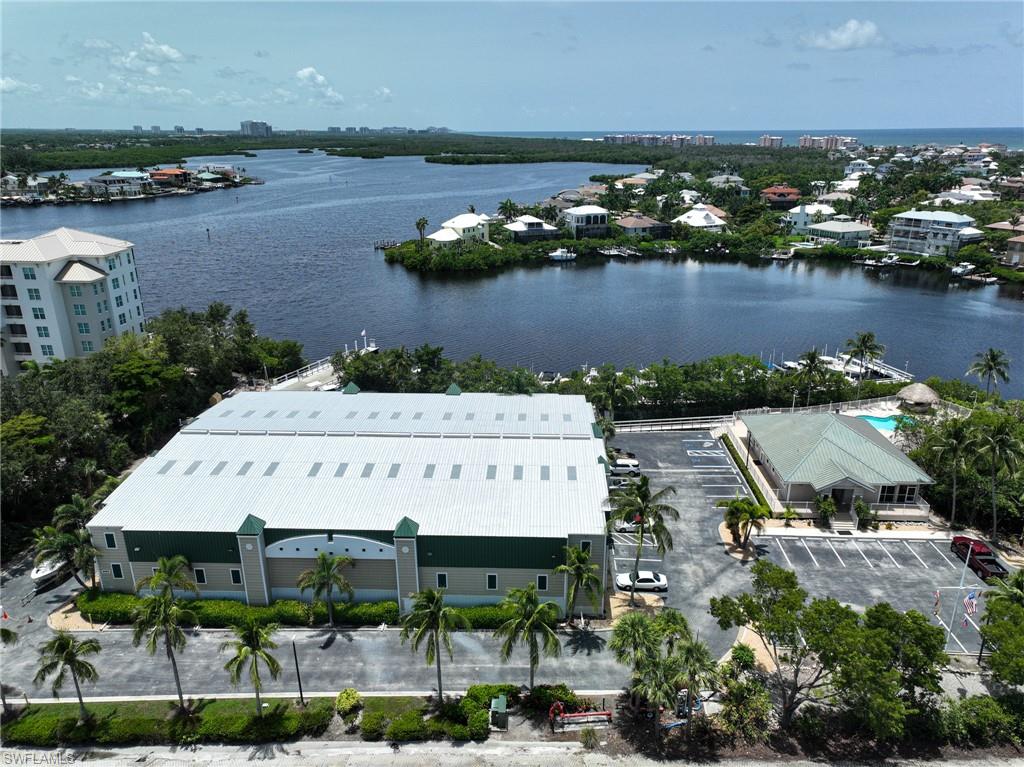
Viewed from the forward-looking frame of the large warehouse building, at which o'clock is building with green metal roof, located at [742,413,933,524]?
The building with green metal roof is roughly at 9 o'clock from the large warehouse building.

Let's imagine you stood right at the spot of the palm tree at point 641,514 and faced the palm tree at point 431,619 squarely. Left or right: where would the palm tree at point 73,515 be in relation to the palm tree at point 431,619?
right

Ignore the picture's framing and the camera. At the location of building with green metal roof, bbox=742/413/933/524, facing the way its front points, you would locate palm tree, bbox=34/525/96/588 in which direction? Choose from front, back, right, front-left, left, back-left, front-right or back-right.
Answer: front-right

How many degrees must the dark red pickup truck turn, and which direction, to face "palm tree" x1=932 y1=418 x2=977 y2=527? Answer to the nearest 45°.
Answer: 0° — it already faces it

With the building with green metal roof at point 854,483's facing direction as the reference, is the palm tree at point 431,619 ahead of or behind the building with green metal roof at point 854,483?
ahead

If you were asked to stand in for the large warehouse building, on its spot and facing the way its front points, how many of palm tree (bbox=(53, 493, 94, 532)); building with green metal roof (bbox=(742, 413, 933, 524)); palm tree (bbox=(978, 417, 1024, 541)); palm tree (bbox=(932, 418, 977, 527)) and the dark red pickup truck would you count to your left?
4

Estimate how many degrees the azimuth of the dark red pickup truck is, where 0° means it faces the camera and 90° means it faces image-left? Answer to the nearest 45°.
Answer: approximately 135°

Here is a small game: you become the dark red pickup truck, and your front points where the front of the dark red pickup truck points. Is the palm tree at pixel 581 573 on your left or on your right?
on your left

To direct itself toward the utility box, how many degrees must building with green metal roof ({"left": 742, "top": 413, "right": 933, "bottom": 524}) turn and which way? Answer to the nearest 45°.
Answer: approximately 45° to its right

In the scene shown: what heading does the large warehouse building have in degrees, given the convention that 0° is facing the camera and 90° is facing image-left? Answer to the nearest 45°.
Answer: approximately 0°

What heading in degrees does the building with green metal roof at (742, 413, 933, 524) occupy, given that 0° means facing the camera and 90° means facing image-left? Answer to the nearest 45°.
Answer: approximately 0°

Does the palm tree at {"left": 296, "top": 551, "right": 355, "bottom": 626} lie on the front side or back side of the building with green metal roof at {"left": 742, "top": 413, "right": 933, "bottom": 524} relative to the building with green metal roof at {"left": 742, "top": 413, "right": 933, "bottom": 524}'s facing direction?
on the front side

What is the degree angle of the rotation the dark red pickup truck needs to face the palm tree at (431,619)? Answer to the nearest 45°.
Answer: approximately 90° to its left

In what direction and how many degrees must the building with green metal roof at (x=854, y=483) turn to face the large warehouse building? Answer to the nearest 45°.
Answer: approximately 45° to its right

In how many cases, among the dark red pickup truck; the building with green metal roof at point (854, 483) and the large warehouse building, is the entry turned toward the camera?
2

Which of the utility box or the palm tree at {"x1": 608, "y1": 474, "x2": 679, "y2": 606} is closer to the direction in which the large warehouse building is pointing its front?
the utility box
